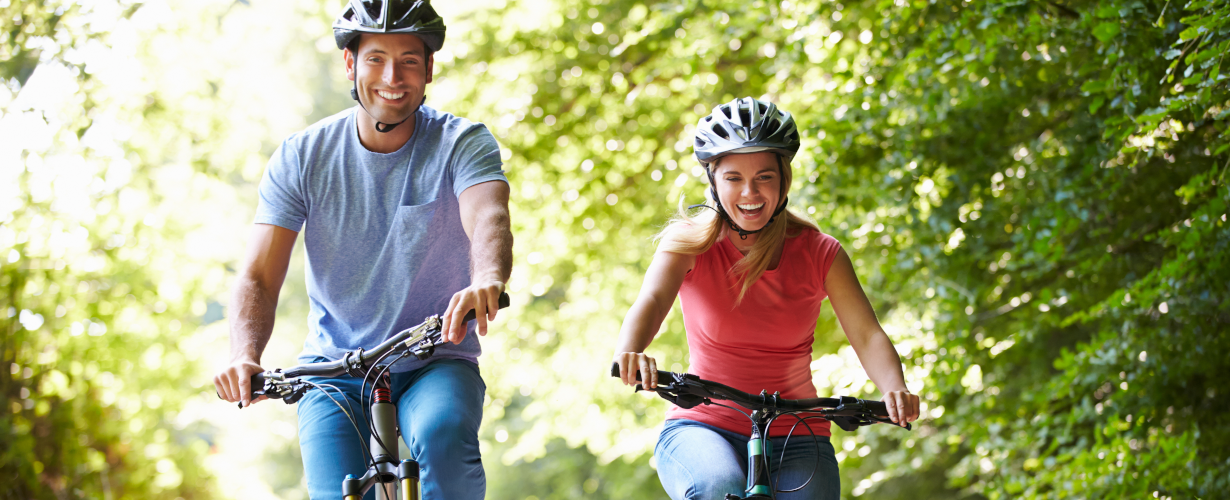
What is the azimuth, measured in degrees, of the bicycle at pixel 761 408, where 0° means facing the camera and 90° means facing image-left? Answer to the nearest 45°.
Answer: approximately 0°

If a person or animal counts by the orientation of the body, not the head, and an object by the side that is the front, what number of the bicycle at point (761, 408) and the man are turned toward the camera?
2

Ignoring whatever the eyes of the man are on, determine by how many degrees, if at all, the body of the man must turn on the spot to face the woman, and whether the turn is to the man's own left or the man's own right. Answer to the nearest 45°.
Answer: approximately 90° to the man's own left

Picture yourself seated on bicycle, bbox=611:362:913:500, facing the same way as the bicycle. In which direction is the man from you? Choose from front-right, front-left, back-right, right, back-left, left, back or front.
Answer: right

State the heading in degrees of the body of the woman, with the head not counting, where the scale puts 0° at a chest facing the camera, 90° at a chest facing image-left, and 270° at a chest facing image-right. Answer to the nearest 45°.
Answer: approximately 0°
